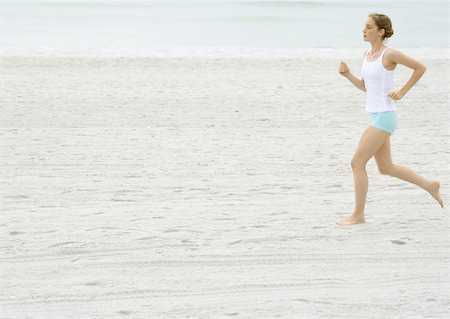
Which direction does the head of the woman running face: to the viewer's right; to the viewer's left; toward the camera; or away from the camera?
to the viewer's left

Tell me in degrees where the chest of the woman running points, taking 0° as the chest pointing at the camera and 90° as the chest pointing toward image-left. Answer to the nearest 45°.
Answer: approximately 90°
